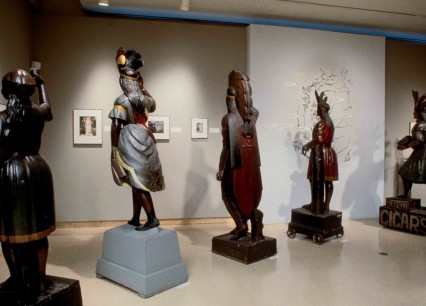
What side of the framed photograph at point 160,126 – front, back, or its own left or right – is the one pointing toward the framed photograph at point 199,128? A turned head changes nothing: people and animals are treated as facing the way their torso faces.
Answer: left

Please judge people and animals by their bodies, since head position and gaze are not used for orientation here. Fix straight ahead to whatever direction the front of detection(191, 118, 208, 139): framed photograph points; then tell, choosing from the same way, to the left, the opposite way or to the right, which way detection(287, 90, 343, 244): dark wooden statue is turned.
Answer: to the right

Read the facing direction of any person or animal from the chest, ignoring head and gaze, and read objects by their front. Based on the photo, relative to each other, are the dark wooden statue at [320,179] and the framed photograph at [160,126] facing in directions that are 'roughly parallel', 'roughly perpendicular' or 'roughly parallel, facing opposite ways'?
roughly perpendicular

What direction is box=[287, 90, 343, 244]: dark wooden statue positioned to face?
to the viewer's left

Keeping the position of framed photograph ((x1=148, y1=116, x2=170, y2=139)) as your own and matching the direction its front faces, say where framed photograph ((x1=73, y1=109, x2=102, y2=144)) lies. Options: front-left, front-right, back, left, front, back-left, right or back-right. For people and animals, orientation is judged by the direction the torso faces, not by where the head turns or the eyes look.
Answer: right

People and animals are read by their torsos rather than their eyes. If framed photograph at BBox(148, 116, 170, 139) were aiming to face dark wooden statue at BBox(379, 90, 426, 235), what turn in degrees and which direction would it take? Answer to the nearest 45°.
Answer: approximately 90° to its left

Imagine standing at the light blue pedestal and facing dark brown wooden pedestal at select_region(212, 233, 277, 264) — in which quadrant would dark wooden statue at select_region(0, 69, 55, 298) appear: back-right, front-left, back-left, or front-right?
back-right

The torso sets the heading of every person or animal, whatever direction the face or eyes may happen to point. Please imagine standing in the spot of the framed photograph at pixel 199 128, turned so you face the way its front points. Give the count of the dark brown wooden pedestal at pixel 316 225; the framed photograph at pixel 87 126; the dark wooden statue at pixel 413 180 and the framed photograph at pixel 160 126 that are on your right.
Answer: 2

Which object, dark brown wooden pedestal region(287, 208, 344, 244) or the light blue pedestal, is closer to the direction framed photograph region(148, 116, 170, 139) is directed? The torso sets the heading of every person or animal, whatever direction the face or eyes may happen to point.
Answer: the light blue pedestal

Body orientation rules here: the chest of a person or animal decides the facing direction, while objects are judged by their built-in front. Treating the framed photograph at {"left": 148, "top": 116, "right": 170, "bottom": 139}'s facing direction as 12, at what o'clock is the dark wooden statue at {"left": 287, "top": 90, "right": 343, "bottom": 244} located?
The dark wooden statue is roughly at 10 o'clock from the framed photograph.

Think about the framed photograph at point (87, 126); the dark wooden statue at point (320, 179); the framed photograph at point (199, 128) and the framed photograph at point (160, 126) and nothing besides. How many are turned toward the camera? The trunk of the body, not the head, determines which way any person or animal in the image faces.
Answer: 3
